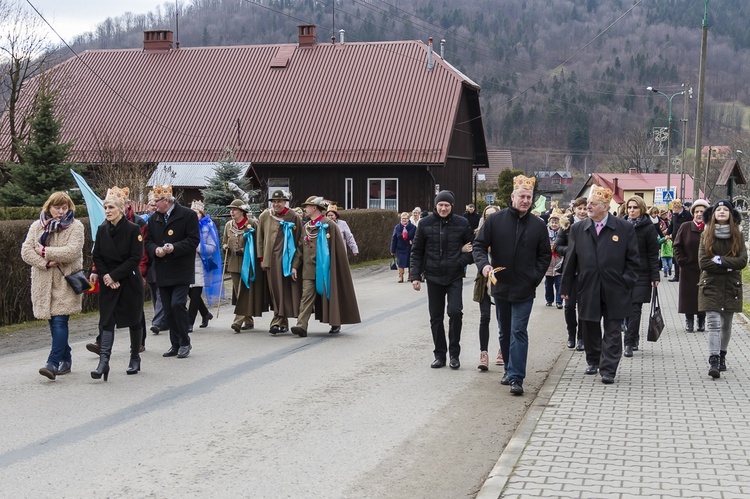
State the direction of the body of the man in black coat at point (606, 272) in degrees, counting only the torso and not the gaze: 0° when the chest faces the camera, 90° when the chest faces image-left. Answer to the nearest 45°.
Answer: approximately 0°

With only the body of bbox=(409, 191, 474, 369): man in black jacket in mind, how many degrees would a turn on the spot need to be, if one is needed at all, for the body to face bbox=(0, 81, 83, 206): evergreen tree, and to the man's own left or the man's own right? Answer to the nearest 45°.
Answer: approximately 135° to the man's own right

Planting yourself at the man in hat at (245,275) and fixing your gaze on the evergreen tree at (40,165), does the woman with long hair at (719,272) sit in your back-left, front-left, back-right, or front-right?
back-right

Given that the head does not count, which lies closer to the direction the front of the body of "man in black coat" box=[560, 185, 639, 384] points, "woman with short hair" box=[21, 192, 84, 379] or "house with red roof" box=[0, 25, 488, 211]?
the woman with short hair

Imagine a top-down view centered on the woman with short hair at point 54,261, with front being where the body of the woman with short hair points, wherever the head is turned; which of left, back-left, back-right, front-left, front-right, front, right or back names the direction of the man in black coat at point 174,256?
back-left
